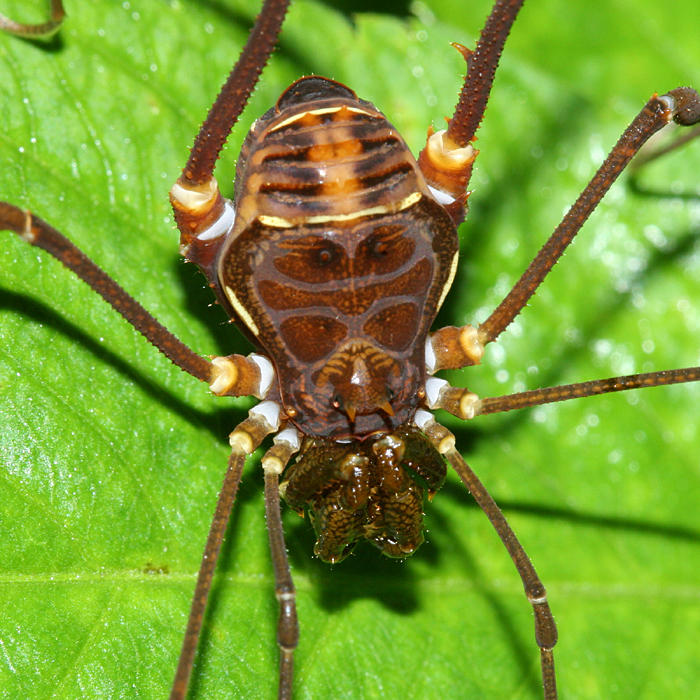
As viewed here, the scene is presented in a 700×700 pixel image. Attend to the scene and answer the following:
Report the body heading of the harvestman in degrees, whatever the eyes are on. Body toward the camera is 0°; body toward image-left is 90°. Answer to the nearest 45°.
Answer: approximately 0°
